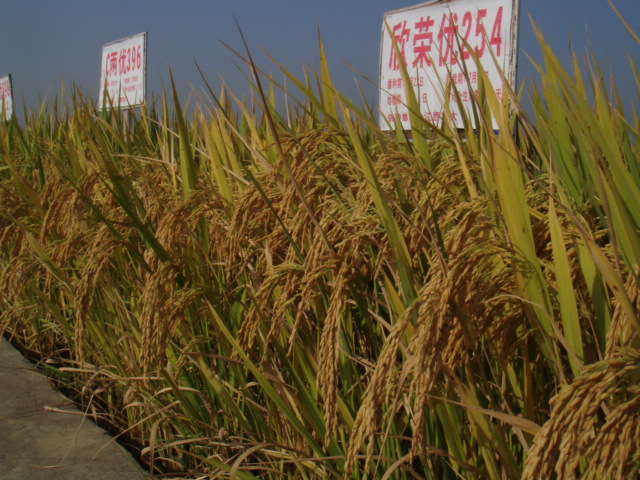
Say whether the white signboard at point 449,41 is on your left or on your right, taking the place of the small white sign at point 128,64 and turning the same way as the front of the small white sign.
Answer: on your left

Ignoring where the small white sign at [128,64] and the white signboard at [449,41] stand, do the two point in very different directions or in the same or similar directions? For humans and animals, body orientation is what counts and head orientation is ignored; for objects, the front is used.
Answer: same or similar directions

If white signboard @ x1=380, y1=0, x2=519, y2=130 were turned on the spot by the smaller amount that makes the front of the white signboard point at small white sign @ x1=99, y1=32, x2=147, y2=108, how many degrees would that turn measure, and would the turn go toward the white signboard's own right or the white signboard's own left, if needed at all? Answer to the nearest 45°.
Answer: approximately 90° to the white signboard's own right

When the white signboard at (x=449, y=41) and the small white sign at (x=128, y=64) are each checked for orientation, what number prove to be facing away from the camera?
0

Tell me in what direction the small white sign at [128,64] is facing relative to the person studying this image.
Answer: facing the viewer and to the left of the viewer
